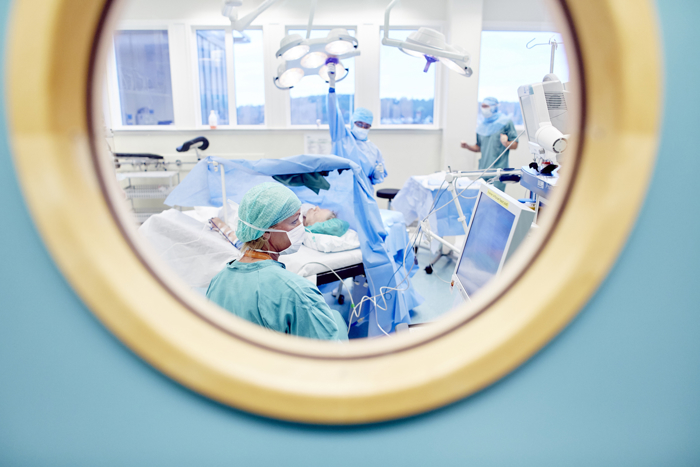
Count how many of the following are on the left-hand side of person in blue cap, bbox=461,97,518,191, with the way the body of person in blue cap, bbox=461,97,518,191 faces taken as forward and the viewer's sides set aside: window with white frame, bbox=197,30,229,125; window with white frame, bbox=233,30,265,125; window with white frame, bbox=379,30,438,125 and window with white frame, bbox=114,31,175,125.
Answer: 0

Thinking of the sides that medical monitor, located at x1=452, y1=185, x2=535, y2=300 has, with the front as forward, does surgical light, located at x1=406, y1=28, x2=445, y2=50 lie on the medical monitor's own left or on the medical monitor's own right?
on the medical monitor's own right

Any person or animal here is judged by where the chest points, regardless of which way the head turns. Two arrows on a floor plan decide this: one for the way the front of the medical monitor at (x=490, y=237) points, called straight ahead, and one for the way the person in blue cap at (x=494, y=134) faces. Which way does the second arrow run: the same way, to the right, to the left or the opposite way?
the same way

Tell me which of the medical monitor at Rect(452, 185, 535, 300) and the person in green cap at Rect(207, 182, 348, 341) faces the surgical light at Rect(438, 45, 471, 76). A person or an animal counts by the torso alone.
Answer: the person in green cap

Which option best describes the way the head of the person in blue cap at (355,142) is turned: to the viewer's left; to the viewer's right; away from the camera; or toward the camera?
toward the camera

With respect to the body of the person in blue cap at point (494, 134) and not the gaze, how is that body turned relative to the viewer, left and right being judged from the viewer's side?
facing the viewer and to the left of the viewer

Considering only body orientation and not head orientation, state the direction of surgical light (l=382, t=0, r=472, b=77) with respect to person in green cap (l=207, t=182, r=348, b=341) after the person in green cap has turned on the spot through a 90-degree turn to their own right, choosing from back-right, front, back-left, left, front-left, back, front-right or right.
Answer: left

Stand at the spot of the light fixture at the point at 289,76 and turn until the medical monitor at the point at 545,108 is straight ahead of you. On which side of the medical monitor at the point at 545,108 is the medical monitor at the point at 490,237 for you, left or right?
right

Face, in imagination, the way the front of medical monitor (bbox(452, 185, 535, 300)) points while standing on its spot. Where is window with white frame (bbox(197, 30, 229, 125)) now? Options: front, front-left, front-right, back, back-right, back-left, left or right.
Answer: right

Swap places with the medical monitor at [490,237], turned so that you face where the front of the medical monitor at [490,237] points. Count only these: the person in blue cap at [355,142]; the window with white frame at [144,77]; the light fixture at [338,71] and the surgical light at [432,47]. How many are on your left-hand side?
0

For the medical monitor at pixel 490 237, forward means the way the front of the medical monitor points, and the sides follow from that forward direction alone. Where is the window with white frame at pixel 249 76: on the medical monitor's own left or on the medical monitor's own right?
on the medical monitor's own right

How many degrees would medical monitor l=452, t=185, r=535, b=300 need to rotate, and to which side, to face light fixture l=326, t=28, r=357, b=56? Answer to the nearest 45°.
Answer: approximately 90° to its right

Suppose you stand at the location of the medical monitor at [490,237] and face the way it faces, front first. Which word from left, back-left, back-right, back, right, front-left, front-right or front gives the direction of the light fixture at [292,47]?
right

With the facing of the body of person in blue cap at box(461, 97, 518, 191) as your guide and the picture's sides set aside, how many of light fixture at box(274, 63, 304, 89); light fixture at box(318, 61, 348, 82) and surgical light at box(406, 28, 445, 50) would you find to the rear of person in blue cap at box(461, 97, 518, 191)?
0

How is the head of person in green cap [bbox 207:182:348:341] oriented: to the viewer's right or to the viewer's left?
to the viewer's right

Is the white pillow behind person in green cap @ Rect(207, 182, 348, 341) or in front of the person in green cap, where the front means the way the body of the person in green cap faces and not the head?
in front
